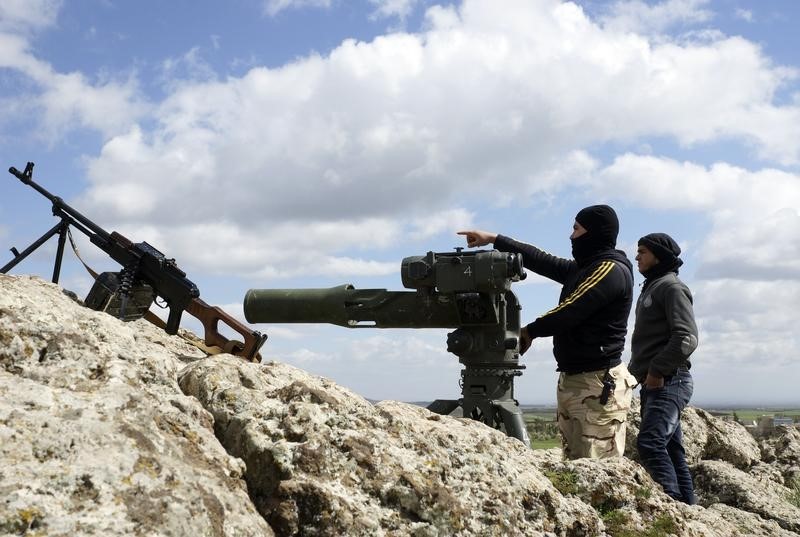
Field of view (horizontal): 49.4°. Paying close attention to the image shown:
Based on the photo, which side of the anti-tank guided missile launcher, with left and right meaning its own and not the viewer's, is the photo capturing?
left

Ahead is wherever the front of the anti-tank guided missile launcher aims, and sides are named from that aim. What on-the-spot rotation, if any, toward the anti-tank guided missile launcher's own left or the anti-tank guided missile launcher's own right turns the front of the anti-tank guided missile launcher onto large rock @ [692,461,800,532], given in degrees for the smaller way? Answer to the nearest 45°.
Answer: approximately 180°

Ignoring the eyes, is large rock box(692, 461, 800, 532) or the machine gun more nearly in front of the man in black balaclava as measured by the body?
the machine gun

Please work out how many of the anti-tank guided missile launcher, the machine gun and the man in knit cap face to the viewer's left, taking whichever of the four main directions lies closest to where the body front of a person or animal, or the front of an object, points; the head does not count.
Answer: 3

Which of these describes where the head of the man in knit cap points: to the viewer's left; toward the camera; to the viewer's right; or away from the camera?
to the viewer's left

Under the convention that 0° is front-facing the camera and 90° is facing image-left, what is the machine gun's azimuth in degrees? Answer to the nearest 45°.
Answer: approximately 90°

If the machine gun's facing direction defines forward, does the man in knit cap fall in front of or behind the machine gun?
behind

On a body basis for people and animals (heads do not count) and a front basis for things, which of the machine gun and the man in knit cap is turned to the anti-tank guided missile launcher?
the man in knit cap

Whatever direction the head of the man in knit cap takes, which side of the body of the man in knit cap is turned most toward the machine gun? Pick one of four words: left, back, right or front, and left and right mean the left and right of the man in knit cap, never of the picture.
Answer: front

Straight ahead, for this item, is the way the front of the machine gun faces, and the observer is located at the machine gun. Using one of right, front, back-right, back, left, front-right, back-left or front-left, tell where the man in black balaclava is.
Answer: back-left

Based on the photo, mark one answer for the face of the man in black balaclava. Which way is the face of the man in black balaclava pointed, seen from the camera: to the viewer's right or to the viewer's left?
to the viewer's left

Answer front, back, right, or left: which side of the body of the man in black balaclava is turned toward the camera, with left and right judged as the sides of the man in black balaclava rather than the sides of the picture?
left

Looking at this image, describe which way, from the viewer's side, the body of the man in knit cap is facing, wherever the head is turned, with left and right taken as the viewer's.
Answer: facing to the left of the viewer
